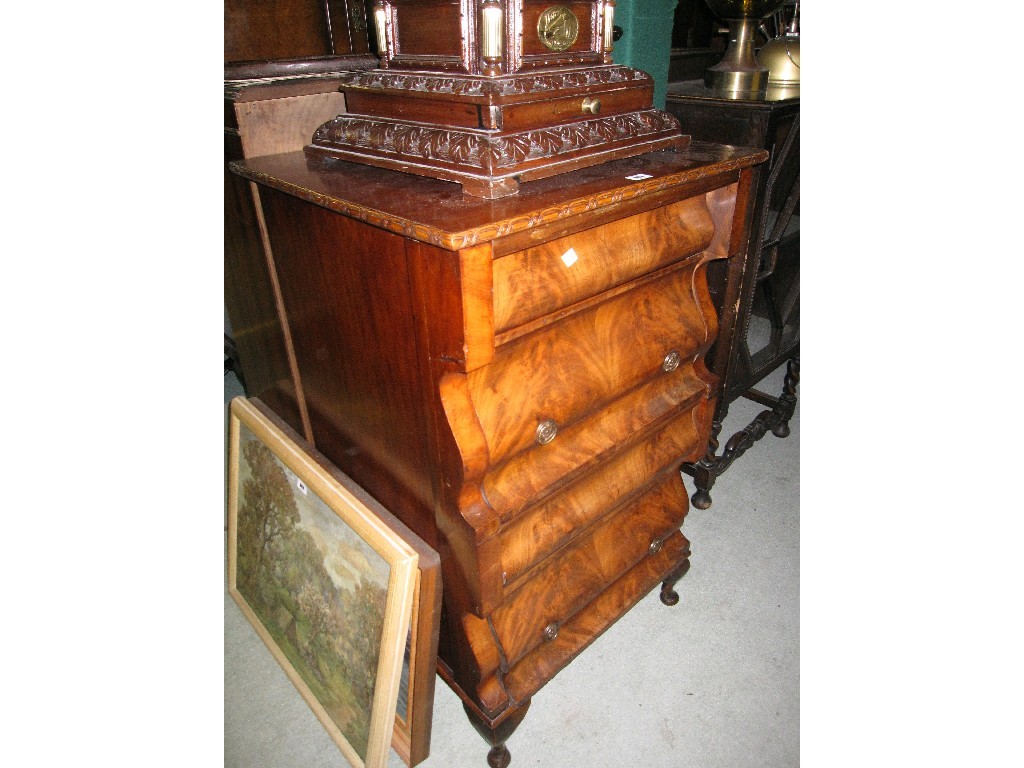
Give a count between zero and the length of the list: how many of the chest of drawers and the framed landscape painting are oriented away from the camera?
0

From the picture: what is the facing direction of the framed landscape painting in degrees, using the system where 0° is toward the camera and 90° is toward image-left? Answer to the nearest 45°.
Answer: approximately 45°

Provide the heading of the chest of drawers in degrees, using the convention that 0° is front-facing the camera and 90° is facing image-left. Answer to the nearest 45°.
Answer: approximately 315°

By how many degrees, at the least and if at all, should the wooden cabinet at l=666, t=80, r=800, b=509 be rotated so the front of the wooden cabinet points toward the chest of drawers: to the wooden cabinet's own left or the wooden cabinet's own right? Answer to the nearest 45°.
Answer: approximately 45° to the wooden cabinet's own right

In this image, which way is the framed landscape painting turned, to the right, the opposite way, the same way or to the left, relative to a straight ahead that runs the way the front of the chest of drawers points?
to the right

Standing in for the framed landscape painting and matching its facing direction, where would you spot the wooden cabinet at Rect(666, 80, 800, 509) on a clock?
The wooden cabinet is roughly at 7 o'clock from the framed landscape painting.

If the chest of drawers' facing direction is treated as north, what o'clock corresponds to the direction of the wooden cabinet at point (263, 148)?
The wooden cabinet is roughly at 6 o'clock from the chest of drawers.

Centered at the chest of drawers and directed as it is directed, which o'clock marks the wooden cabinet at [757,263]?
The wooden cabinet is roughly at 9 o'clock from the chest of drawers.

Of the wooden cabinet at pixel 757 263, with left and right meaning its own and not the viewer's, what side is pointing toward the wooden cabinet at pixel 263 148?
right

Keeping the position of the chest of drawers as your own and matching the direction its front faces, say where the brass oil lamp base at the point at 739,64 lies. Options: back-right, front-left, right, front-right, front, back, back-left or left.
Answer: left

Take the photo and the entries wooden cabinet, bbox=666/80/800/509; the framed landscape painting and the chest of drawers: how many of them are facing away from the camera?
0
